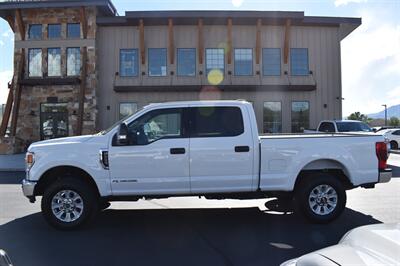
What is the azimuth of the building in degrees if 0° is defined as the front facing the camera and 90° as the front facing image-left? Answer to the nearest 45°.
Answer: approximately 0°

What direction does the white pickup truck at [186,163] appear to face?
to the viewer's left
